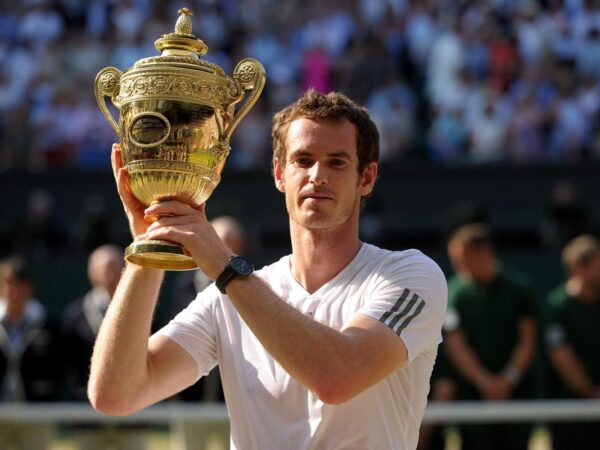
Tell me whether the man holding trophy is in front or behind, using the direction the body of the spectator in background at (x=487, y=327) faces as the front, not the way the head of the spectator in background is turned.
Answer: in front

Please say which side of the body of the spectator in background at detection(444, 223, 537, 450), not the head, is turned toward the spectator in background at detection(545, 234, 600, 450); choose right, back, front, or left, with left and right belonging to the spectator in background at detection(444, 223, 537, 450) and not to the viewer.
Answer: left

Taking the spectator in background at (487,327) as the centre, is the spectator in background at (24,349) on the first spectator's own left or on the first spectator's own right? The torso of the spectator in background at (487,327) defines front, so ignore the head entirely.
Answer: on the first spectator's own right

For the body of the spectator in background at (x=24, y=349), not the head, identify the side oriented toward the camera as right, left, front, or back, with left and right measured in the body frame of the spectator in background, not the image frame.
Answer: front

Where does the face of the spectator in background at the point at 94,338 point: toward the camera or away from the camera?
toward the camera

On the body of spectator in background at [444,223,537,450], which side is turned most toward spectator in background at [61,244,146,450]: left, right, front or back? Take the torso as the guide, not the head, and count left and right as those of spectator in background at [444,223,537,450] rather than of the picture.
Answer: right

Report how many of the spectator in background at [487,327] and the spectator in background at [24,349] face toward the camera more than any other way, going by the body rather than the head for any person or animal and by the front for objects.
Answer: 2

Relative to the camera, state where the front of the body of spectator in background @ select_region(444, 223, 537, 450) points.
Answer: toward the camera

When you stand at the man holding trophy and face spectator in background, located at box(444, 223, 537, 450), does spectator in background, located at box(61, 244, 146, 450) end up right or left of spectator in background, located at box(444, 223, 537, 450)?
left

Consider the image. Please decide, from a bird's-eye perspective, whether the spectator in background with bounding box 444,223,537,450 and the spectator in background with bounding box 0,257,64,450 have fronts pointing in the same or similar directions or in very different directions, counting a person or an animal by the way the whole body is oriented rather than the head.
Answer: same or similar directions

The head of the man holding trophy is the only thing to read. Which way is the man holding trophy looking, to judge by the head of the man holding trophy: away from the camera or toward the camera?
toward the camera

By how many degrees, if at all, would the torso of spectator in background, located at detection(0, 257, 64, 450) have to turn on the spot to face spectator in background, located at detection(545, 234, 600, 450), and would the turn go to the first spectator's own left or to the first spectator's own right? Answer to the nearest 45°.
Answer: approximately 45° to the first spectator's own left
